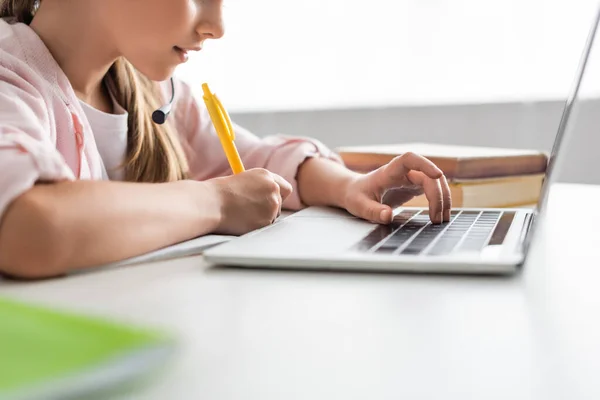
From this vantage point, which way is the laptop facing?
to the viewer's left

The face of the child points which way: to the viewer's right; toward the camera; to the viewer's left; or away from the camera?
to the viewer's right

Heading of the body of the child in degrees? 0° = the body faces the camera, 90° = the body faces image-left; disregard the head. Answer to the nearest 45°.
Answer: approximately 315°
